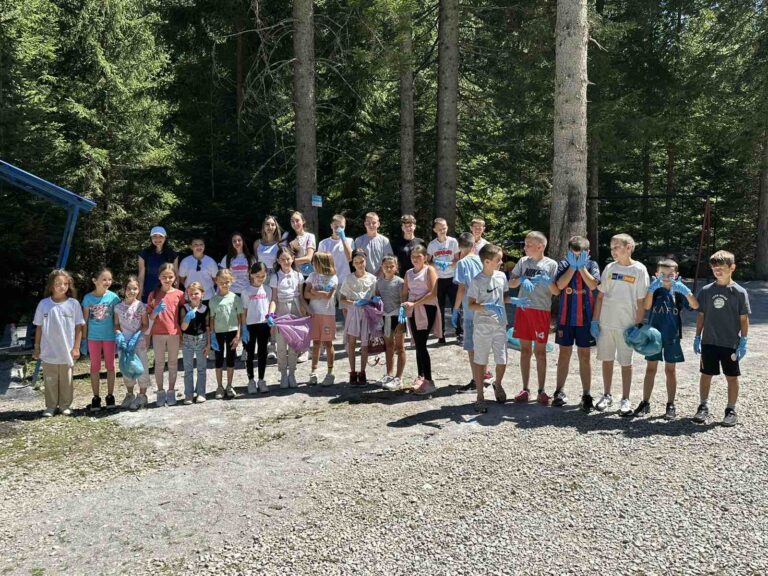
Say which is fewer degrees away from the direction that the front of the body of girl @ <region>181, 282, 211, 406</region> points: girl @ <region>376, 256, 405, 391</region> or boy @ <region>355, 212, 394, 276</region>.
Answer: the girl

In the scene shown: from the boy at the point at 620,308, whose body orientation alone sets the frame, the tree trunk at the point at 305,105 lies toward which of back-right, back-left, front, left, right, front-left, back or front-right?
back-right

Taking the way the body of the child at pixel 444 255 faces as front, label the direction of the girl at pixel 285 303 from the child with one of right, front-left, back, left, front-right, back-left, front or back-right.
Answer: front-right

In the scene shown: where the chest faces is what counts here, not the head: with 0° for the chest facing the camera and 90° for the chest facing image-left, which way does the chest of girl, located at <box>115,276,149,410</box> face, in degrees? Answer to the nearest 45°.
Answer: approximately 0°

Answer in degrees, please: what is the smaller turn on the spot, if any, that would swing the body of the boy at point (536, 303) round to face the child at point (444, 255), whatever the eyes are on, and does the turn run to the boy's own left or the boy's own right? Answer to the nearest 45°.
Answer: approximately 135° to the boy's own right

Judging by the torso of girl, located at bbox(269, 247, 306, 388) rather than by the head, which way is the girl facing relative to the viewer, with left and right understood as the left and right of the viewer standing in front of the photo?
facing the viewer

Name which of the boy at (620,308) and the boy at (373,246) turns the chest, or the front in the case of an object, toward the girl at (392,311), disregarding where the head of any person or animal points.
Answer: the boy at (373,246)

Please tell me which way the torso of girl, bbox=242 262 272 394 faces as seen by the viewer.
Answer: toward the camera

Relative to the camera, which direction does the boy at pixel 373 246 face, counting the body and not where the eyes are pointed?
toward the camera

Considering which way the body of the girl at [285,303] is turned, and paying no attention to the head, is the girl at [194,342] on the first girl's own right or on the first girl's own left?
on the first girl's own right

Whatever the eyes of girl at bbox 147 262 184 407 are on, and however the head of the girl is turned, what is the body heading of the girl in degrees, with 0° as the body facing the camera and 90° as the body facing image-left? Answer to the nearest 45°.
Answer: approximately 0°

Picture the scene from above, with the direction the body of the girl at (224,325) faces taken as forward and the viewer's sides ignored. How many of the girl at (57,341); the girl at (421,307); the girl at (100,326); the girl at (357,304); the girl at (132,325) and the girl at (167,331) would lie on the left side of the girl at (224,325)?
2

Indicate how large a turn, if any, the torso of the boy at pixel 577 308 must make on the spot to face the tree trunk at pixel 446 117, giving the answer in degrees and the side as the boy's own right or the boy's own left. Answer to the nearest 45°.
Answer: approximately 180°

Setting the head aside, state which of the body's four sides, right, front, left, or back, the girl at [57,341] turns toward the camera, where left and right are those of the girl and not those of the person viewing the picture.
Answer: front

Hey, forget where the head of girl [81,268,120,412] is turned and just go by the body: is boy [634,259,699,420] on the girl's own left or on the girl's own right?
on the girl's own left

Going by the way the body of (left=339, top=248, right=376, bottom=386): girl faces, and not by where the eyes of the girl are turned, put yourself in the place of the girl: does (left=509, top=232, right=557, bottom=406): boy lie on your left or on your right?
on your left

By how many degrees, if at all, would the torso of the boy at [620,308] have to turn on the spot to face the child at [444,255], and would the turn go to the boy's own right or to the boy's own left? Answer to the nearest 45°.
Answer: approximately 135° to the boy's own right

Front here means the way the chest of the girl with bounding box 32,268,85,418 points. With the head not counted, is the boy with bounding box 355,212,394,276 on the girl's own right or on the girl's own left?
on the girl's own left
